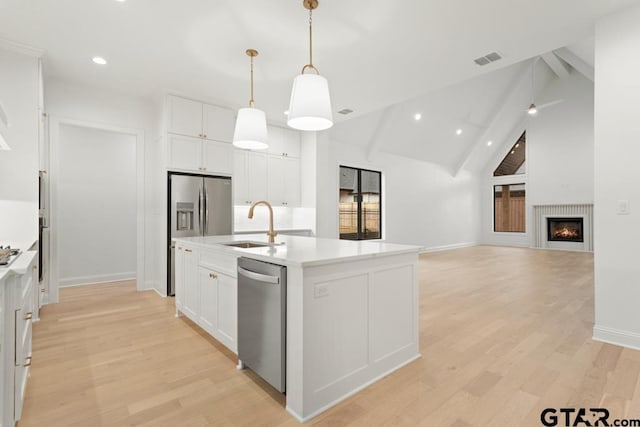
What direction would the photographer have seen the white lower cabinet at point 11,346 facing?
facing to the right of the viewer

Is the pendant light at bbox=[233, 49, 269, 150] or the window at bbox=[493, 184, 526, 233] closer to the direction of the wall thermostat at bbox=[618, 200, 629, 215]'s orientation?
the pendant light

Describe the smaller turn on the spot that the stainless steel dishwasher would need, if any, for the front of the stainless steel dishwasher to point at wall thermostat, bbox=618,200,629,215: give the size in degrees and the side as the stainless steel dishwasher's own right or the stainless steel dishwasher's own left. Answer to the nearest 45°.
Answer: approximately 135° to the stainless steel dishwasher's own left

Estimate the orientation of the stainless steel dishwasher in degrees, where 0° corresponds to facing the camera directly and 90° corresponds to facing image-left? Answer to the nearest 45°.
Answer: approximately 45°

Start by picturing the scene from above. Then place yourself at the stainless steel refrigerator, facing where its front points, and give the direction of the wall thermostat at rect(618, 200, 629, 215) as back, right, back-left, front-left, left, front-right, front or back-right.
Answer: front-left

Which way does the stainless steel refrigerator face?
toward the camera

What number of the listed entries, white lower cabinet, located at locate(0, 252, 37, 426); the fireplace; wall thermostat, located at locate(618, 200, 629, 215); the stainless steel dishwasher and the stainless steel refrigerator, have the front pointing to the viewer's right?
1

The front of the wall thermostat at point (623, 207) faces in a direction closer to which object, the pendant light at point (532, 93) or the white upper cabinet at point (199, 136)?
the white upper cabinet

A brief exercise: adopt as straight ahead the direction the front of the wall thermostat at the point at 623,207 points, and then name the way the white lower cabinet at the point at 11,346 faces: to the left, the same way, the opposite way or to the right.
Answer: the opposite way

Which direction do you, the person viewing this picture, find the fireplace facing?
facing the viewer

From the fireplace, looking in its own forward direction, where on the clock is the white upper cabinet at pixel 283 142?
The white upper cabinet is roughly at 1 o'clock from the fireplace.

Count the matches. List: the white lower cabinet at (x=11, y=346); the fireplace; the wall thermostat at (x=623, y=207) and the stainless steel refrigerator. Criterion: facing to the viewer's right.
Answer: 1

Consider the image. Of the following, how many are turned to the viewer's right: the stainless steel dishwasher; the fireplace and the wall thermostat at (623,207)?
0

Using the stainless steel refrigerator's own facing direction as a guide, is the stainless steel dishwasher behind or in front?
in front

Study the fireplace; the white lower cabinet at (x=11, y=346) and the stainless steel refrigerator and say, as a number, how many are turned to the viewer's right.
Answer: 1
